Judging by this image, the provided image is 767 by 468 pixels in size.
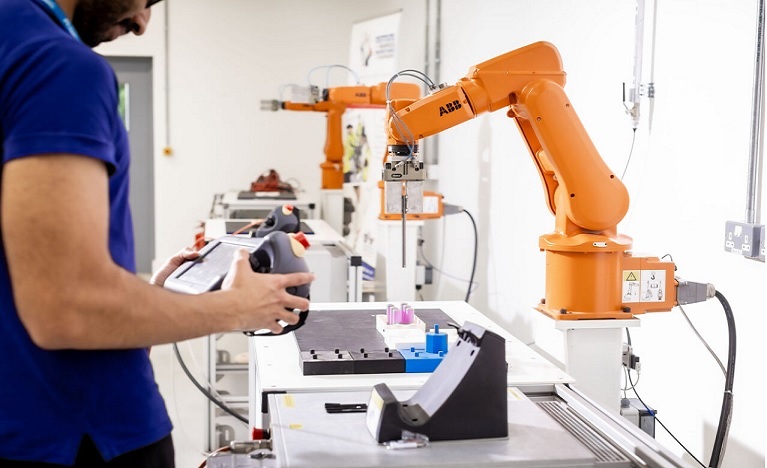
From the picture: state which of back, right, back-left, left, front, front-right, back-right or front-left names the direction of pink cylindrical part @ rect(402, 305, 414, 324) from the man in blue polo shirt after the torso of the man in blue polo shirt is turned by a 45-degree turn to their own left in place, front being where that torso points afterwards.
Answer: front

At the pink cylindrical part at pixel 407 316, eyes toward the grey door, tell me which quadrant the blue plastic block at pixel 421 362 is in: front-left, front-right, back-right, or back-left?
back-left

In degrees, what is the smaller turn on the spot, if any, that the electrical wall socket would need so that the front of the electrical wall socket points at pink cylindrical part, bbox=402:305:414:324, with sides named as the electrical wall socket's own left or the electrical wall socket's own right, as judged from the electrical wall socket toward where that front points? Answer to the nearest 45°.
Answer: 0° — it already faces it

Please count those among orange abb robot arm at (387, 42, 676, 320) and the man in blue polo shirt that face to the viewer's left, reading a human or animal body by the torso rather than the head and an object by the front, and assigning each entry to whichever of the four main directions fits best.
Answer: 1

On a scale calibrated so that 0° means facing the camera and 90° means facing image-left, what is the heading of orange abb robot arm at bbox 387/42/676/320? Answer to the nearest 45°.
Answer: approximately 90°

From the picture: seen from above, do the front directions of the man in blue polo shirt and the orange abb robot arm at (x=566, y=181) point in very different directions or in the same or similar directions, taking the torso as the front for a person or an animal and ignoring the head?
very different directions

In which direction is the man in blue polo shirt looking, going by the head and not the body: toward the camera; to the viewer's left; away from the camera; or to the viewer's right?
to the viewer's right

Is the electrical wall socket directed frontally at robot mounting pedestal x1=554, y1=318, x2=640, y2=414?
yes

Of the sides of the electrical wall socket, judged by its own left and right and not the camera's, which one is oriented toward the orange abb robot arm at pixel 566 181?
front

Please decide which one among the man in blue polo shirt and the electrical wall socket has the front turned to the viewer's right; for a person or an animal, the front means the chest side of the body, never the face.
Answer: the man in blue polo shirt

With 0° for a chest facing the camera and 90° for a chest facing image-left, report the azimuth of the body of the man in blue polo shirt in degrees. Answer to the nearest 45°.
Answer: approximately 270°

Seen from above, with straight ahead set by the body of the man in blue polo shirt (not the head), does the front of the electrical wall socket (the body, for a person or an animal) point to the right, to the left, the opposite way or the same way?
the opposite way

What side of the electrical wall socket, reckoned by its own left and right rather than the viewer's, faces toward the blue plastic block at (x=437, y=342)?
front

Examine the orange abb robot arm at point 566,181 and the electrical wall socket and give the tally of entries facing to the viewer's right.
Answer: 0
